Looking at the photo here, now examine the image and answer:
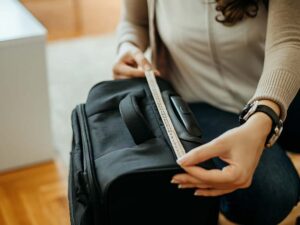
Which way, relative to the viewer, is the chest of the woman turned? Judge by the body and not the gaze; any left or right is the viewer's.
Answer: facing the viewer and to the left of the viewer

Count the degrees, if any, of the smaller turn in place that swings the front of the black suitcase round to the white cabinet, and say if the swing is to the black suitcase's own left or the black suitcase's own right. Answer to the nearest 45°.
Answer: approximately 45° to the black suitcase's own right

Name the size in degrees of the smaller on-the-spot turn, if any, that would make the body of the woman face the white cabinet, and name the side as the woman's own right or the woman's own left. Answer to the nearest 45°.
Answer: approximately 45° to the woman's own right

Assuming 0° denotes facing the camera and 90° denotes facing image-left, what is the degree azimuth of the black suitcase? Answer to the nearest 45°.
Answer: approximately 90°
